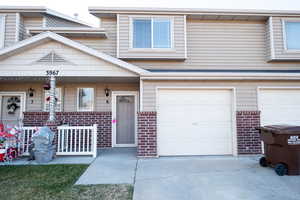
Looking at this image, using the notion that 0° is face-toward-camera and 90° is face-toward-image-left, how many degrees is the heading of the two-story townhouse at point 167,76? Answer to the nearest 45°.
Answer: approximately 0°

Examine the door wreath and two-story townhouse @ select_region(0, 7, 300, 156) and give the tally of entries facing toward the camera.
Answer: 2

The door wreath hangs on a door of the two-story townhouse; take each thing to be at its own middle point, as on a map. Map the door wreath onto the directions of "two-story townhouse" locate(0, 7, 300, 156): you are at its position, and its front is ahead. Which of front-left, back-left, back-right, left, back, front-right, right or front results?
right

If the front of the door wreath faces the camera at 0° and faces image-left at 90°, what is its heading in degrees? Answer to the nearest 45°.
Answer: approximately 0°
